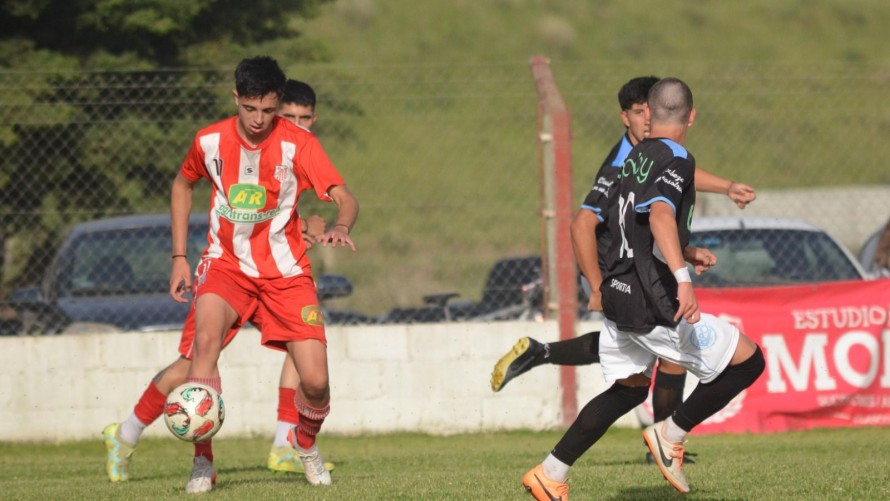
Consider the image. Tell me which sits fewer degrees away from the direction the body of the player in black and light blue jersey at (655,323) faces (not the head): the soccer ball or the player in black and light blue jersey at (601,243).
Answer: the player in black and light blue jersey

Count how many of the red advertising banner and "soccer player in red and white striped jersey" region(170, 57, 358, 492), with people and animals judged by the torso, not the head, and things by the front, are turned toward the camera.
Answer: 2

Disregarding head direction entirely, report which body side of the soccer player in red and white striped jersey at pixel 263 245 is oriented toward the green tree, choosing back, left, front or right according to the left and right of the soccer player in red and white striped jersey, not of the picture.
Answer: back

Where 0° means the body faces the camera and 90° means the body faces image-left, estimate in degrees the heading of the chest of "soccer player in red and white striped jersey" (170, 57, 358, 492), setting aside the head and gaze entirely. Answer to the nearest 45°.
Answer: approximately 0°
